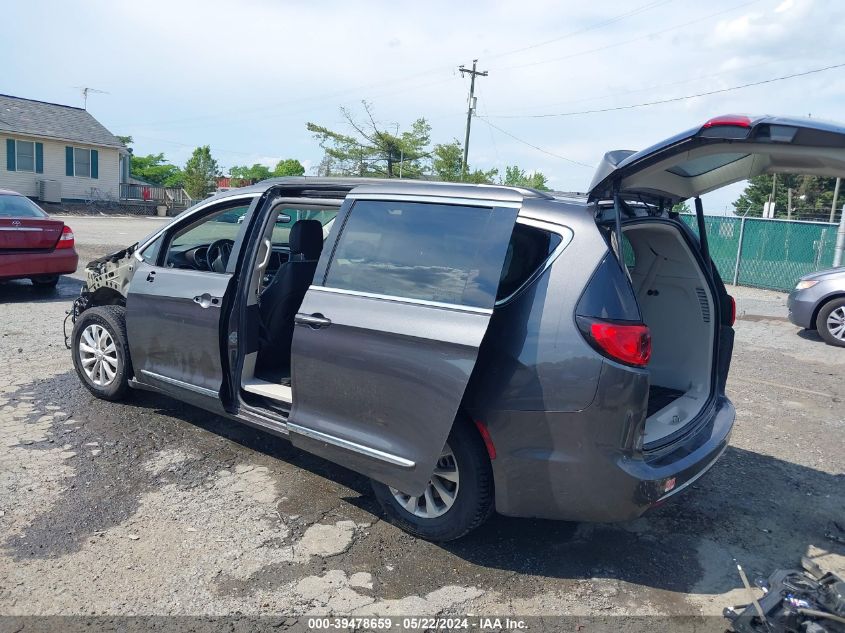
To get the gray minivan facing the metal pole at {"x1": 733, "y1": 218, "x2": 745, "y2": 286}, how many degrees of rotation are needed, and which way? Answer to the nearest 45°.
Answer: approximately 90° to its right

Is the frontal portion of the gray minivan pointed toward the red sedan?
yes

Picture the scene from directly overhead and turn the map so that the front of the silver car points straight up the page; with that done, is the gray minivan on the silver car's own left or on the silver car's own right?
on the silver car's own left

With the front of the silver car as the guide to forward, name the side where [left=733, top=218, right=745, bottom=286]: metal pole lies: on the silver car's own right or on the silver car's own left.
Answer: on the silver car's own right

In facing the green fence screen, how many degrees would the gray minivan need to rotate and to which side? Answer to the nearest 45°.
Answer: approximately 90° to its right

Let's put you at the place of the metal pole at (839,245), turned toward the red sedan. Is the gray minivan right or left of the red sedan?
left

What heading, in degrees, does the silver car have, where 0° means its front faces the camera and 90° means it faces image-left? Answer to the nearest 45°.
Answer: approximately 90°

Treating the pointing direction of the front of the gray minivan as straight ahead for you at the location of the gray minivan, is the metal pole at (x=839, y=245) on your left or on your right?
on your right

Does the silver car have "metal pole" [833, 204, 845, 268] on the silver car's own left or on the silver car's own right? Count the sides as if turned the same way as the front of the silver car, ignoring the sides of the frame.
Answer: on the silver car's own right

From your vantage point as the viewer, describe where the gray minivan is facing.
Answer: facing away from the viewer and to the left of the viewer
